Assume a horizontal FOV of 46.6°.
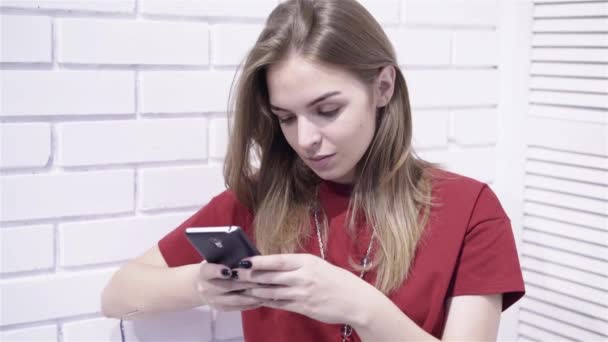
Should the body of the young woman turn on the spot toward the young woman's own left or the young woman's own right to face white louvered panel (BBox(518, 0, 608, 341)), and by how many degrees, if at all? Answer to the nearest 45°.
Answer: approximately 180°

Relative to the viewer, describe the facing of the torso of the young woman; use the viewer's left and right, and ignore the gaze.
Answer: facing the viewer and to the left of the viewer
